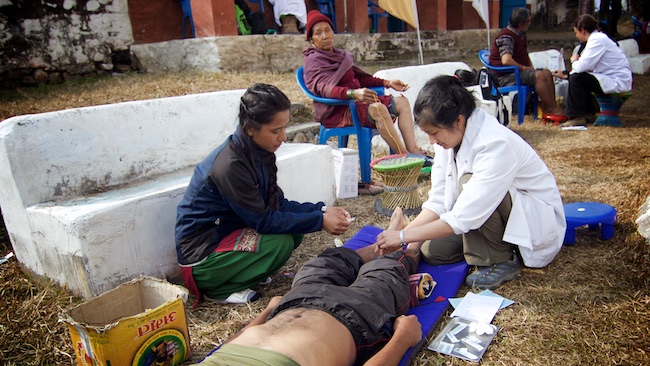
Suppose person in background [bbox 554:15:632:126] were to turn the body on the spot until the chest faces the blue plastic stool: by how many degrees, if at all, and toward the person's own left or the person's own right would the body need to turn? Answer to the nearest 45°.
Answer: approximately 90° to the person's own left

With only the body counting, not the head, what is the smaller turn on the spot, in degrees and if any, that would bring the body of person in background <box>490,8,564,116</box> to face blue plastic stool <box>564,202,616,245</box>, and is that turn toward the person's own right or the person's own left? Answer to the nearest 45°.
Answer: approximately 90° to the person's own right

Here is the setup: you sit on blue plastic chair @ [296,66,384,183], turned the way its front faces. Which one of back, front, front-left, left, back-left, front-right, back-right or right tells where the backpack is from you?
left

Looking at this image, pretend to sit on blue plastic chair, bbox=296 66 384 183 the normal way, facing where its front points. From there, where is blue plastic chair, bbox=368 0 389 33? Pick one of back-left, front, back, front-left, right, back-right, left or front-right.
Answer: back-left

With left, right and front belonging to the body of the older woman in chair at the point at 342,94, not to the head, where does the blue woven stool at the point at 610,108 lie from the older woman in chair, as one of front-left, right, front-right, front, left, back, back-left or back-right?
left

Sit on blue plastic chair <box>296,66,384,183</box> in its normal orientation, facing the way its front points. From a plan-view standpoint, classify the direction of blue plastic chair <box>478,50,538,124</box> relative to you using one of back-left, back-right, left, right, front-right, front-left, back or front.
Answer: left

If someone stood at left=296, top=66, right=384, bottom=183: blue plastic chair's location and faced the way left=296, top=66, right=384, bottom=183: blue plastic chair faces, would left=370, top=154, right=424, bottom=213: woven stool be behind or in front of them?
in front

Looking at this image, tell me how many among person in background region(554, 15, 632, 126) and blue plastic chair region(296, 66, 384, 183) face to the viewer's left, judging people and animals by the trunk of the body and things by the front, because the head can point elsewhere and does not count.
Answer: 1

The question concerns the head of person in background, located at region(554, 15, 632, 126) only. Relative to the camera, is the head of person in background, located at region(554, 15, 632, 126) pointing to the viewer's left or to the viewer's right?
to the viewer's left

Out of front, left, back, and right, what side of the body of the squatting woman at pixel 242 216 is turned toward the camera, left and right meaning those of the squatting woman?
right

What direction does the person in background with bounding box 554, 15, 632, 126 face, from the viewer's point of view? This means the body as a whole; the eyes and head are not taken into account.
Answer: to the viewer's left

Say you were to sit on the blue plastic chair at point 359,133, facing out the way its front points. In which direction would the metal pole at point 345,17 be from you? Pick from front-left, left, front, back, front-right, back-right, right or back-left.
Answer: back-left

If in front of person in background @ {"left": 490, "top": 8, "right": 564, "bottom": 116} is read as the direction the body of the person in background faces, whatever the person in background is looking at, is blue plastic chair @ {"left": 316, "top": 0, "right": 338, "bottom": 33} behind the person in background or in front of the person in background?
behind

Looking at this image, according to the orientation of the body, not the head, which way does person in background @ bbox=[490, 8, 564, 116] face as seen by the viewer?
to the viewer's right

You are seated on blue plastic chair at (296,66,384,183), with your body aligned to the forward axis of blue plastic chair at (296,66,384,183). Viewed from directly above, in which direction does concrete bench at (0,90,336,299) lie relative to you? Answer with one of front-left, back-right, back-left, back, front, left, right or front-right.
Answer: right
